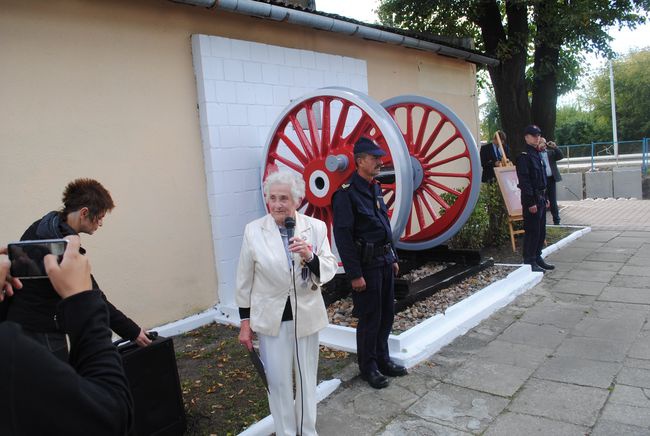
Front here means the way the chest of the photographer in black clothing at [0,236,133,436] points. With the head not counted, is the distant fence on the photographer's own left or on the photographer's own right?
on the photographer's own right

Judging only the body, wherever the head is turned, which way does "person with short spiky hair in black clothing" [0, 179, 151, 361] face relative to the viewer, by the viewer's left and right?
facing to the right of the viewer

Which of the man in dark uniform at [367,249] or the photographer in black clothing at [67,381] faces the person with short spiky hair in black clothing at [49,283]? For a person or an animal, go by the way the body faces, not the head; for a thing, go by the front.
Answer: the photographer in black clothing at [67,381]

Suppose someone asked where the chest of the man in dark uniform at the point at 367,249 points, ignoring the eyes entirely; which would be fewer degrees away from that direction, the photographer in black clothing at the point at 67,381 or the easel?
the photographer in black clothing

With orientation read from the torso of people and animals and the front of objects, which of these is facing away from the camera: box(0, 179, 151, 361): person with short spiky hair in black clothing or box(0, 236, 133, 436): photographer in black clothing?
box(0, 236, 133, 436): photographer in black clothing

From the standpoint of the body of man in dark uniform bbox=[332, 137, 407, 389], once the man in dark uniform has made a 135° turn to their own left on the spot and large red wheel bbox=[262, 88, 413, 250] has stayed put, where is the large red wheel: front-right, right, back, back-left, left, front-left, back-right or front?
front

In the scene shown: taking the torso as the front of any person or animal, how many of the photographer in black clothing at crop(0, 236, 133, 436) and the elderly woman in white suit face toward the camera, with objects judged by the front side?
1

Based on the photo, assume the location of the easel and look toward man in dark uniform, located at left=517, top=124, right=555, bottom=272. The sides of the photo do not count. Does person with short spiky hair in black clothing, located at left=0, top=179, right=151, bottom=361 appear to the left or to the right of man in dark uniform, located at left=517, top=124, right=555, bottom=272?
right

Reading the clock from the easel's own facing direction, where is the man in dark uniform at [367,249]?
The man in dark uniform is roughly at 2 o'clock from the easel.

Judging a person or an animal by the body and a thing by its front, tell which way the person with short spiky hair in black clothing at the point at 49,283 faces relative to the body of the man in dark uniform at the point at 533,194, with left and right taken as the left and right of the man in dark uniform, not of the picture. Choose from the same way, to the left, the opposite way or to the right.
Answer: to the left

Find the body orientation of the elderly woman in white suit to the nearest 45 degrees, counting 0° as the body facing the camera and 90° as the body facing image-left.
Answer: approximately 0°

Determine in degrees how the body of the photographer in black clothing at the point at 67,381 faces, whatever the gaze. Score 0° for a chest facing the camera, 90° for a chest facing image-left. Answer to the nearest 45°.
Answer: approximately 180°

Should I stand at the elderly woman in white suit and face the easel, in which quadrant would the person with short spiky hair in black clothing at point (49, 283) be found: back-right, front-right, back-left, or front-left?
back-left
